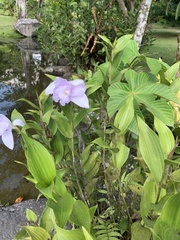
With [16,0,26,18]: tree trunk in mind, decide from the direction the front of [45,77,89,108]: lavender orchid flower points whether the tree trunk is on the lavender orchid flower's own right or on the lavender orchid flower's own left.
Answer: on the lavender orchid flower's own right

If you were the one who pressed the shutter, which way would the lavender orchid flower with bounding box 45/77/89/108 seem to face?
facing the viewer and to the left of the viewer
